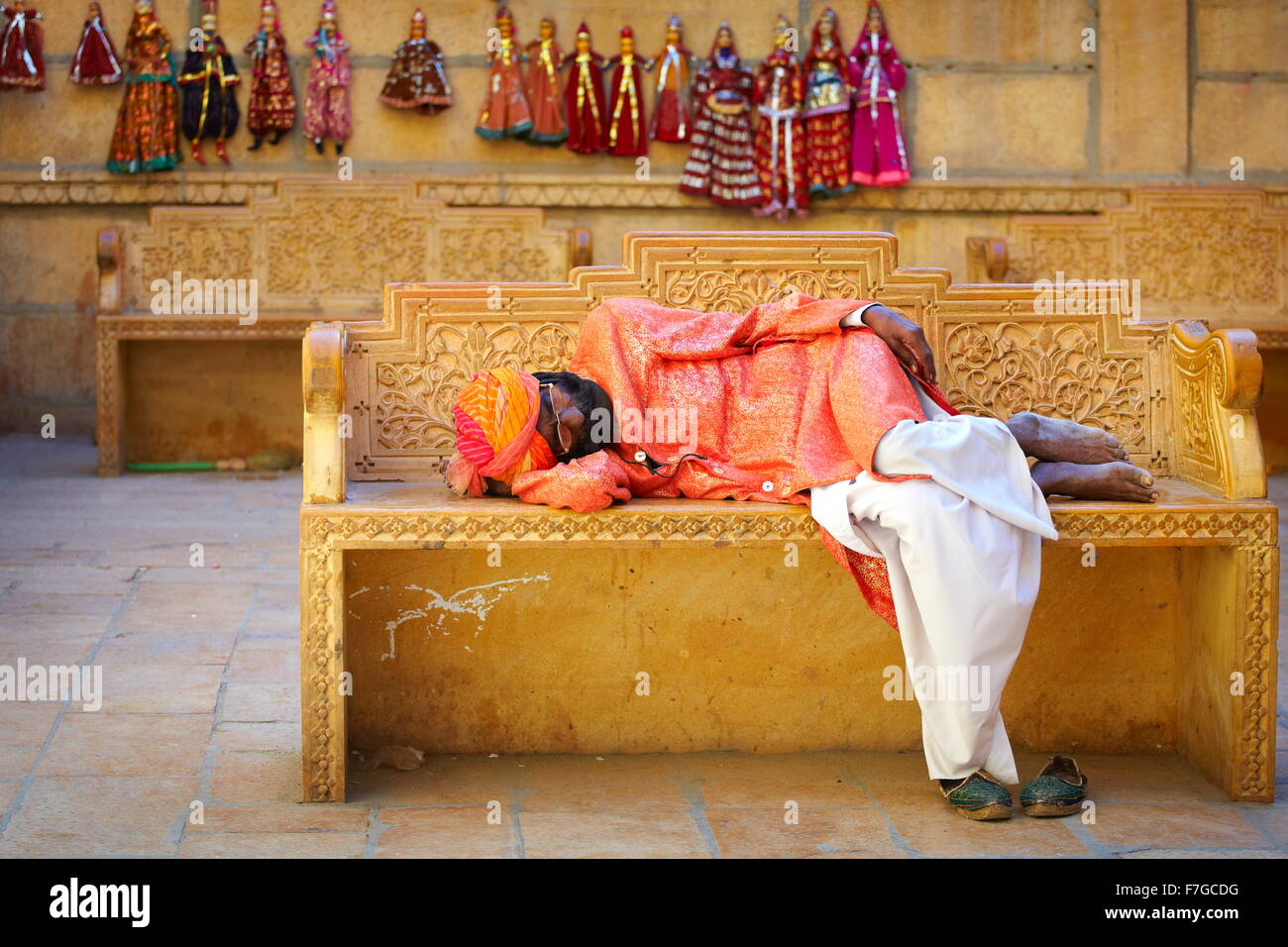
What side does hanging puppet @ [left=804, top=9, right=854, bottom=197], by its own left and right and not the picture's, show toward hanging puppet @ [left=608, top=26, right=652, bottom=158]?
right

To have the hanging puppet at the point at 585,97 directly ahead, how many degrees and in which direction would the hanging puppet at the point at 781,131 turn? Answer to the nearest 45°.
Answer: approximately 90° to its right

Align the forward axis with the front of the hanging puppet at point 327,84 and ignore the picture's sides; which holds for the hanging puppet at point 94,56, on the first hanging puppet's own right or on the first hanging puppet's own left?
on the first hanging puppet's own right

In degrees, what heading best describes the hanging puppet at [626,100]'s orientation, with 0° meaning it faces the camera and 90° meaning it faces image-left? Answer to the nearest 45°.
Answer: approximately 0°

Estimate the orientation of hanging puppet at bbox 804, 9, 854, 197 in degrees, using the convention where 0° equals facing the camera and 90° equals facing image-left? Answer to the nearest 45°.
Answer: approximately 0°

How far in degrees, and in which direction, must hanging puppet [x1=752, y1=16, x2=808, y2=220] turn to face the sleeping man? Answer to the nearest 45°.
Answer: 0° — it already faces them

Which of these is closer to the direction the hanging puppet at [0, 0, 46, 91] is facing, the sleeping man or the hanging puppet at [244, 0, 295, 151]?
the sleeping man

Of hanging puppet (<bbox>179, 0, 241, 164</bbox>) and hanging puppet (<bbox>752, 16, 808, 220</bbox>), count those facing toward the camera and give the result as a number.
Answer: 2

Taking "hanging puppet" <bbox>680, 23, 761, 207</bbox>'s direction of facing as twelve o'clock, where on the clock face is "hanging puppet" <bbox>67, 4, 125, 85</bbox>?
"hanging puppet" <bbox>67, 4, 125, 85</bbox> is roughly at 3 o'clock from "hanging puppet" <bbox>680, 23, 761, 207</bbox>.

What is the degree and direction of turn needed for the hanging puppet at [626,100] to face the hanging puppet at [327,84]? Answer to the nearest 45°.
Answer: approximately 90° to its right
